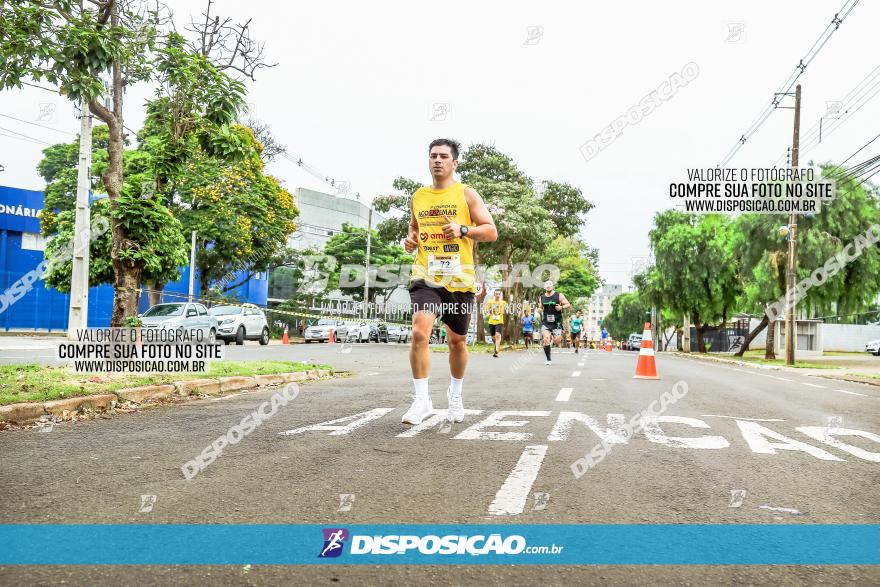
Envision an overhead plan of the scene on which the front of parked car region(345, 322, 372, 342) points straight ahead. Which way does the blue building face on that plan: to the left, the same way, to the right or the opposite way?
to the left

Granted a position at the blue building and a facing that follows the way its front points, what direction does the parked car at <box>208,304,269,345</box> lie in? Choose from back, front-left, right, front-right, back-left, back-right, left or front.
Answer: front

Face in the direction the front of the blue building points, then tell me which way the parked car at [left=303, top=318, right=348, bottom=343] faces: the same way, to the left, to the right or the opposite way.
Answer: to the right

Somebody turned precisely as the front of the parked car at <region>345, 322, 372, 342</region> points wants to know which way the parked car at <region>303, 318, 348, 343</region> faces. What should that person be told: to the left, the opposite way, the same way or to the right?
the same way

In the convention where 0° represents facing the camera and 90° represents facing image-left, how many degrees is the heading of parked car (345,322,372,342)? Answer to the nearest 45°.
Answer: approximately 45°

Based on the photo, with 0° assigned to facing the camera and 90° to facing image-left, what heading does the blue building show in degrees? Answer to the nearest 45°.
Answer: approximately 315°

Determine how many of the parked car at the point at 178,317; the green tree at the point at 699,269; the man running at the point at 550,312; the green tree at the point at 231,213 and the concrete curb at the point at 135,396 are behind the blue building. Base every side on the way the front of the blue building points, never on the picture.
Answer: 0

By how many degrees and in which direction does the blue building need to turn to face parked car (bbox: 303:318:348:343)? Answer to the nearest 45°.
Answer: approximately 45° to its left

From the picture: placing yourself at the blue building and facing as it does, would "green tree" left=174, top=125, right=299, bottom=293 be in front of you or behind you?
in front

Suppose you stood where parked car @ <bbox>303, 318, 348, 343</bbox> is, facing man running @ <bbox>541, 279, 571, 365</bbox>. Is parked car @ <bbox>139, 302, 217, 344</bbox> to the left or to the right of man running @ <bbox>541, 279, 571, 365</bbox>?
right

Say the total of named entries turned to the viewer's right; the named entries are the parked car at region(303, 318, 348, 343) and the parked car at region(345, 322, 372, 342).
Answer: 0

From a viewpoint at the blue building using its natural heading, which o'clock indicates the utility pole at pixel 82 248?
The utility pole is roughly at 1 o'clock from the blue building.

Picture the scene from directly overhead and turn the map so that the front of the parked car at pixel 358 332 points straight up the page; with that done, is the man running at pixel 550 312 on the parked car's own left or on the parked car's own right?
on the parked car's own left

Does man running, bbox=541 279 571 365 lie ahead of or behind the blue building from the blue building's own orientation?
ahead

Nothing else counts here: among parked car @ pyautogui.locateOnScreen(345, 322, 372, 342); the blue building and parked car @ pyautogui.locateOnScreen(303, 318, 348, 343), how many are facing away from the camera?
0
